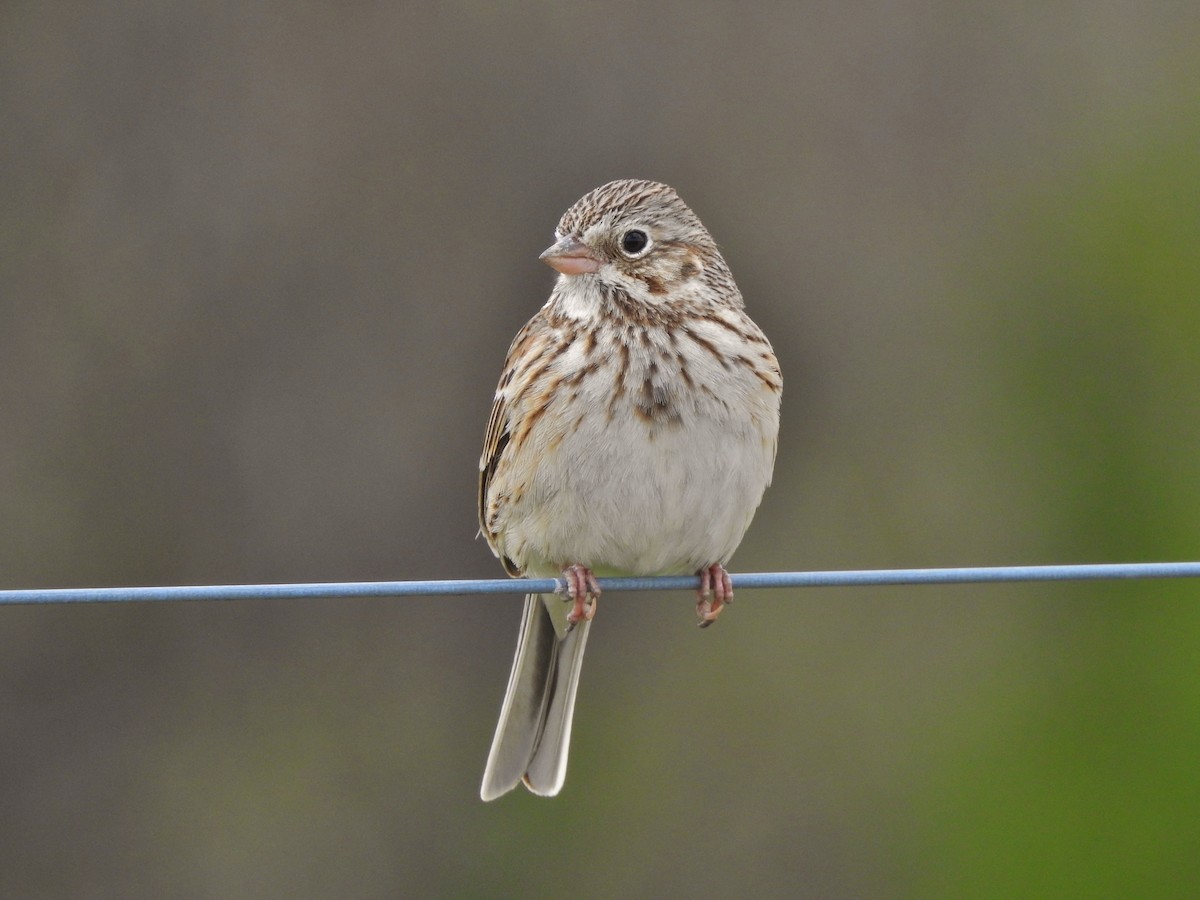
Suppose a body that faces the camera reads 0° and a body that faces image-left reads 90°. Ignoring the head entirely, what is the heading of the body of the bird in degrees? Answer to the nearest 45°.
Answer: approximately 0°
